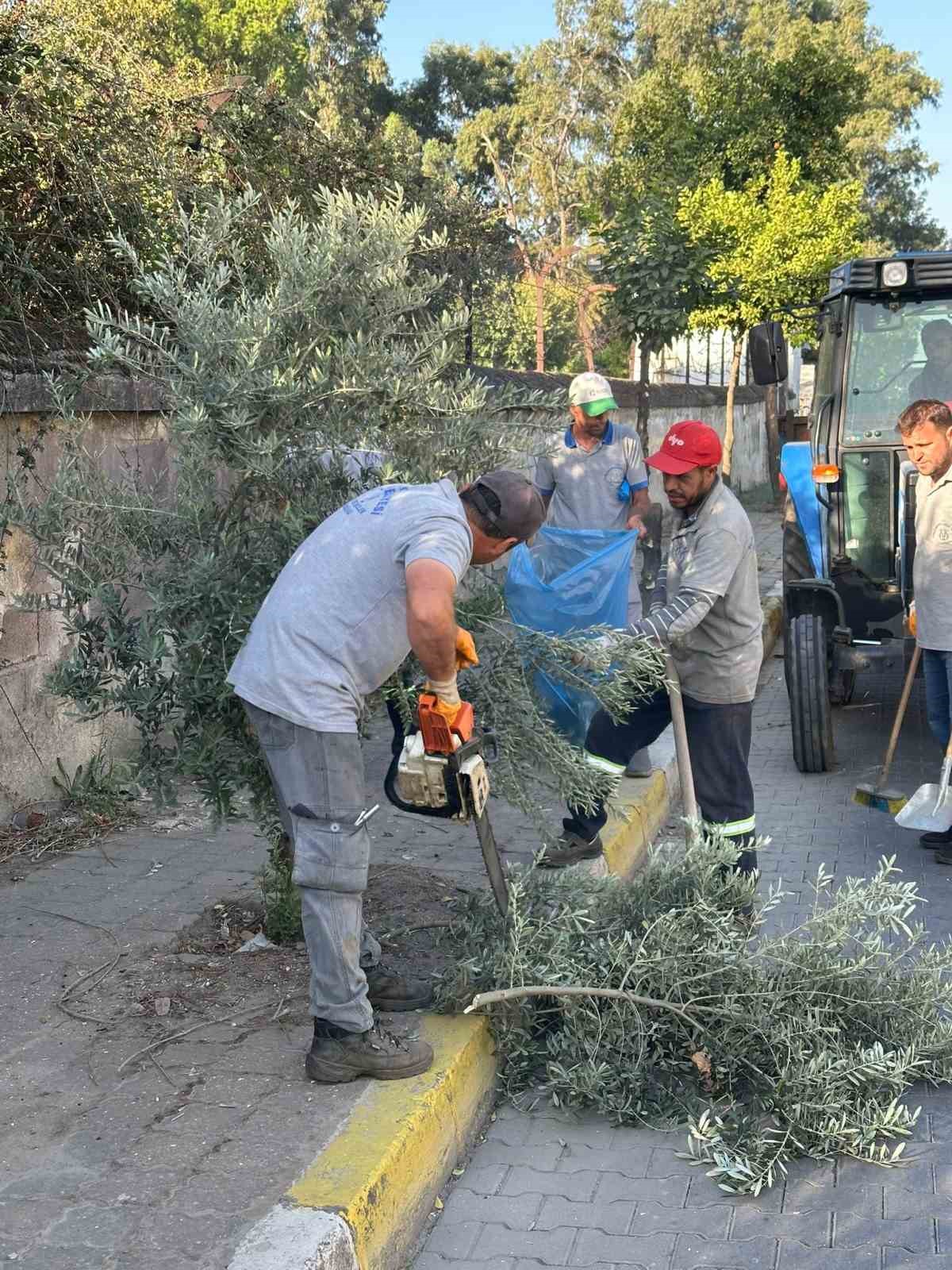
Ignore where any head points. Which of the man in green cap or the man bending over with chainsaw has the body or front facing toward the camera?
the man in green cap

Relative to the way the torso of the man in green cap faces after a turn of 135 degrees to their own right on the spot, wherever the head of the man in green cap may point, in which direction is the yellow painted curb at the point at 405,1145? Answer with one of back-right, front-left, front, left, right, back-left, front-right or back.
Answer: back-left

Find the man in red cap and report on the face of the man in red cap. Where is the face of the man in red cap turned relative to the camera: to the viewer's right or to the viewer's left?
to the viewer's left

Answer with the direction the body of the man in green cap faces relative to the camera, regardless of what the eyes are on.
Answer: toward the camera

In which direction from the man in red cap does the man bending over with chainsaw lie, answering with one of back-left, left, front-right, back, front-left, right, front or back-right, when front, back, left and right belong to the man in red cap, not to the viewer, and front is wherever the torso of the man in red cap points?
front

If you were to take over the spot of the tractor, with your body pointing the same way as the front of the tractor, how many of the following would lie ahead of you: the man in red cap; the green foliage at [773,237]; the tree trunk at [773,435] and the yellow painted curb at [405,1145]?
2

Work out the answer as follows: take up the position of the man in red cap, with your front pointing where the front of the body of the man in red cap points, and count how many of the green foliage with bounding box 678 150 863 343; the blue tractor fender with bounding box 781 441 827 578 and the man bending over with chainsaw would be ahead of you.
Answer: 1

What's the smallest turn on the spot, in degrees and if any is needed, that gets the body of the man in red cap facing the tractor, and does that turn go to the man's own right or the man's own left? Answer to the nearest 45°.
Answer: approximately 135° to the man's own right

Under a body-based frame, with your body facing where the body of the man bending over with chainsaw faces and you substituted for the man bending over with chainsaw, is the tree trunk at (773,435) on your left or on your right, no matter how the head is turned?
on your left

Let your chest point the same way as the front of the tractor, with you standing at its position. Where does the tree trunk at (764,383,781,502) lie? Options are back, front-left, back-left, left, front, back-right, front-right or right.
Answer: back

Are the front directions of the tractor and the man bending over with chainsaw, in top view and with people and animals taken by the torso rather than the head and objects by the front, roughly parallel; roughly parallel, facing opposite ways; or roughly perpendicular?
roughly perpendicular

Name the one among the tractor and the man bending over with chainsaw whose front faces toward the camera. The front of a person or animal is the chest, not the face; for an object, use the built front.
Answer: the tractor

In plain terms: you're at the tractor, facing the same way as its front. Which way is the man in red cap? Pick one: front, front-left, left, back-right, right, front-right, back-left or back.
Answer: front

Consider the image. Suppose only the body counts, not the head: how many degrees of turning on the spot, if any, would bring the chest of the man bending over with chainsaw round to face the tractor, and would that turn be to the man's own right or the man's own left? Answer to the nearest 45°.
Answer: approximately 45° to the man's own left

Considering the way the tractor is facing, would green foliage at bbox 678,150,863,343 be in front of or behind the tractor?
behind

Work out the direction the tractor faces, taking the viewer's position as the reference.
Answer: facing the viewer
